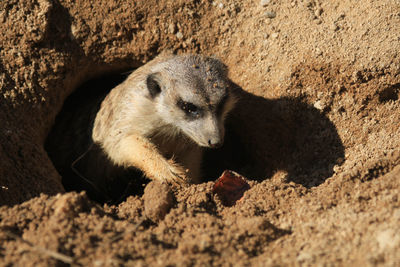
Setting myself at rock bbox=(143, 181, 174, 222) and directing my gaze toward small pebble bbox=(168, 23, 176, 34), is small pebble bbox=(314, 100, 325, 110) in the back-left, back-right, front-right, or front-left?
front-right

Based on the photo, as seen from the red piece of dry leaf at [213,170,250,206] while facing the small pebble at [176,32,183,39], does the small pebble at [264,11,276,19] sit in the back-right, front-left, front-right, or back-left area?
front-right

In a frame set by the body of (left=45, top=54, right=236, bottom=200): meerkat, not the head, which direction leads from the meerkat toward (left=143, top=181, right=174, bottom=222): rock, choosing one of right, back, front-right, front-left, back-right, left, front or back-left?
front-right

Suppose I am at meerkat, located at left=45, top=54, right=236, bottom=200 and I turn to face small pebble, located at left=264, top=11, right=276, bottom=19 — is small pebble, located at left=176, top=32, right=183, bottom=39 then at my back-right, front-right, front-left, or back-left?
front-left

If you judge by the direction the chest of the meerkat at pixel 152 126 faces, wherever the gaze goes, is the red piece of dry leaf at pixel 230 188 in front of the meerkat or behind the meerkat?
in front

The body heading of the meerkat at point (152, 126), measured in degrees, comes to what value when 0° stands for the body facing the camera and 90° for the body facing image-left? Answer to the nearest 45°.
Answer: approximately 315°

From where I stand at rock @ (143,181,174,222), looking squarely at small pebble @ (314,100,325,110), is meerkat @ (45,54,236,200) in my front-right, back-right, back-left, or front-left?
front-left
